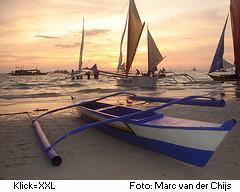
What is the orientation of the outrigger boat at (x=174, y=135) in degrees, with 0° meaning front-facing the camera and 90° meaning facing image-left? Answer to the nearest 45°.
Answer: approximately 315°
